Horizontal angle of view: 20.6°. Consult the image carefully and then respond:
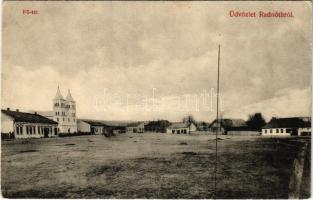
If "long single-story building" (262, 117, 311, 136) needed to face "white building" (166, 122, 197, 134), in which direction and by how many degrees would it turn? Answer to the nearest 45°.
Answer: approximately 90° to its right

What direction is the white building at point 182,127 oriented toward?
toward the camera

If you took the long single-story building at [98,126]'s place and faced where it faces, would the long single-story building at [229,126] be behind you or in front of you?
in front

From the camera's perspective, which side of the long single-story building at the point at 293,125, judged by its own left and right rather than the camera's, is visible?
front

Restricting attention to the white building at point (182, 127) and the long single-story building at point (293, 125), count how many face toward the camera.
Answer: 2

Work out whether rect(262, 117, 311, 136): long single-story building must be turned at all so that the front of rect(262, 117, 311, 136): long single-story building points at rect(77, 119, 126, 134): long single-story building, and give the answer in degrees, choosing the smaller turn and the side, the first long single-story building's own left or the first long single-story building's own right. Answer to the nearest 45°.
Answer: approximately 90° to the first long single-story building's own right

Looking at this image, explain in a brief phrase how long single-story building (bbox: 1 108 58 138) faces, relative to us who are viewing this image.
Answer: facing the viewer and to the right of the viewer
